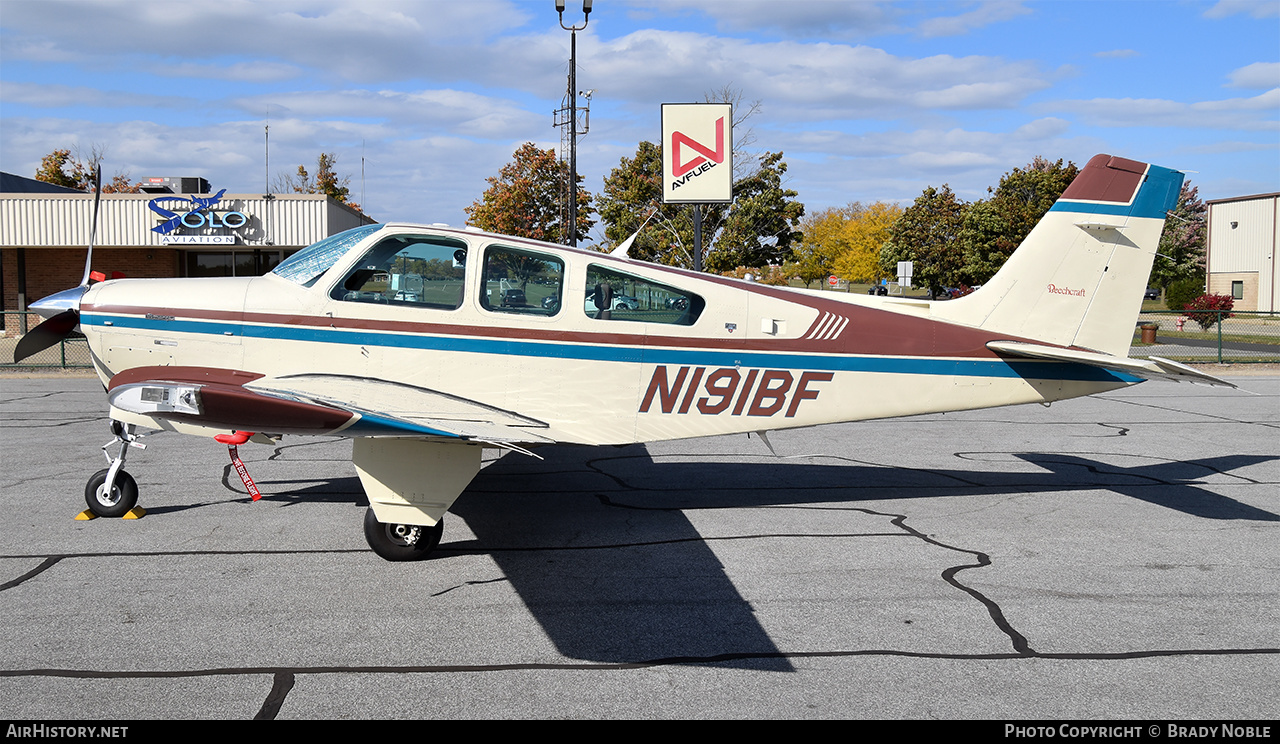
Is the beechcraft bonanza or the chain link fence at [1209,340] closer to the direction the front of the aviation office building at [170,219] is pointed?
the beechcraft bonanza

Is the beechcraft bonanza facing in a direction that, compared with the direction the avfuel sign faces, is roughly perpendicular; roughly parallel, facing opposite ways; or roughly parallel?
roughly perpendicular

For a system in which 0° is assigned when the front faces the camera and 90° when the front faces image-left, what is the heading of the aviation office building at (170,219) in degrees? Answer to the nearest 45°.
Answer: approximately 0°

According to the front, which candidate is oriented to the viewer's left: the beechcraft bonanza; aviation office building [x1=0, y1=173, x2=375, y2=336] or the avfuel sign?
the beechcraft bonanza

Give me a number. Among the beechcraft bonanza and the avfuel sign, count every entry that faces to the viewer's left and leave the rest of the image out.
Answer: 1

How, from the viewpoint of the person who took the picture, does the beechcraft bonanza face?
facing to the left of the viewer
